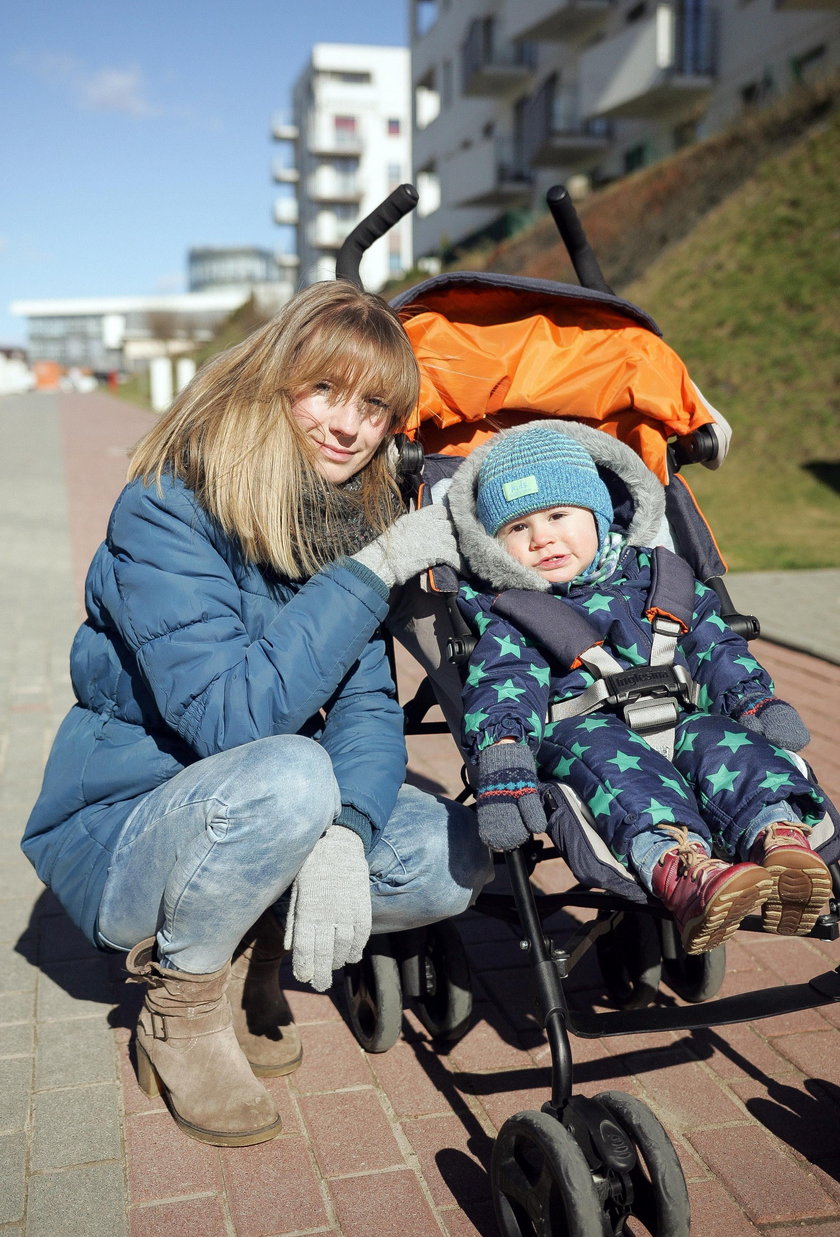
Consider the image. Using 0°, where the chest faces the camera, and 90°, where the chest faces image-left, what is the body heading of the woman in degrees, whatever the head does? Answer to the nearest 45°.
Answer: approximately 315°

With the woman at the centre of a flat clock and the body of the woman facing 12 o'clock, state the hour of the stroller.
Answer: The stroller is roughly at 10 o'clock from the woman.

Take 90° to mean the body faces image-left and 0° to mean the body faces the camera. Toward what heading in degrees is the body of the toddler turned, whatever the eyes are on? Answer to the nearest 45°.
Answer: approximately 315°

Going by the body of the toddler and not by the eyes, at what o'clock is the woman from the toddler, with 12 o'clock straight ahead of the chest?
The woman is roughly at 4 o'clock from the toddler.
